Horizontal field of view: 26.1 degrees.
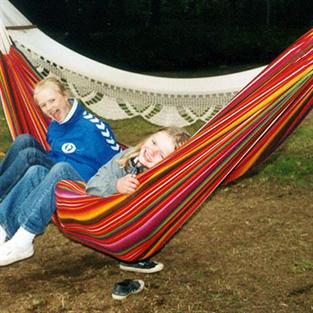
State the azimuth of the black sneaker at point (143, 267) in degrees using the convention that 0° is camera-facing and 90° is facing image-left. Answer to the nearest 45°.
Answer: approximately 270°

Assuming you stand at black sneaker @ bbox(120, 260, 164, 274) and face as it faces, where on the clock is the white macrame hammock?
The white macrame hammock is roughly at 9 o'clock from the black sneaker.
